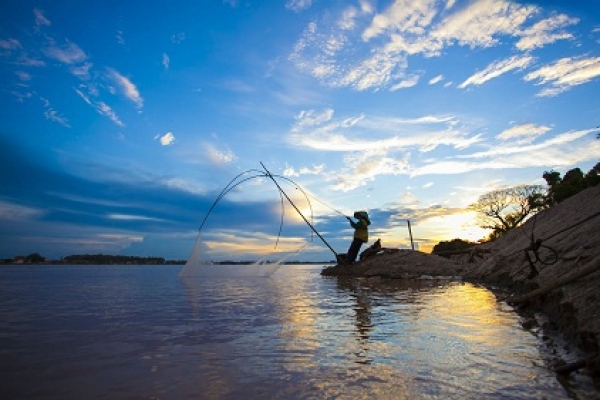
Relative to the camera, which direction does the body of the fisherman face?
to the viewer's left
